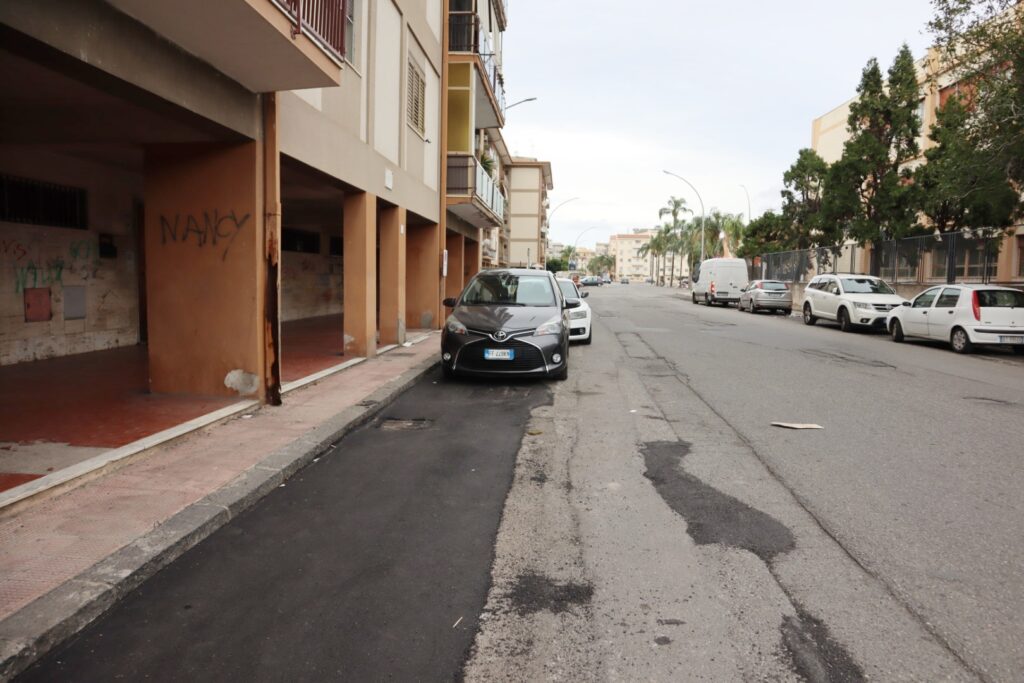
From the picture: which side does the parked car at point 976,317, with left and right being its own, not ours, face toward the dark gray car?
left

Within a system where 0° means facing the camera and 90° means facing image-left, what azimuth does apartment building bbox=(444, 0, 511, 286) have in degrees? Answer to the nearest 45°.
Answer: approximately 270°

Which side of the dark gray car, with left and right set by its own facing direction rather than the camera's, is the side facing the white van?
back

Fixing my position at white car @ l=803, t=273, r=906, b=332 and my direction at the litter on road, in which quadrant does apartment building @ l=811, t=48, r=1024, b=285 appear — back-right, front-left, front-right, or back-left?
back-left

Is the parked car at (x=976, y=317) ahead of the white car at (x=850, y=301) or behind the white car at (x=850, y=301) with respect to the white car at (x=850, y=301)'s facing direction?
ahead

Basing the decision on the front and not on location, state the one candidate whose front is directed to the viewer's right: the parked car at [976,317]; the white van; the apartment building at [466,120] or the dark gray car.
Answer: the apartment building

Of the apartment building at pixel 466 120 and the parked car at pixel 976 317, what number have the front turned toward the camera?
0

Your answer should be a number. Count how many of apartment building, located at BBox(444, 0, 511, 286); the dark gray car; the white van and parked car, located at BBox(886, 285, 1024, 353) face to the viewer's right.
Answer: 1

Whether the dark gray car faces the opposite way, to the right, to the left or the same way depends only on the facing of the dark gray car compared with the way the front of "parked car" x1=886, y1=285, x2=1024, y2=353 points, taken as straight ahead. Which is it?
the opposite way

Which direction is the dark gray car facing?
toward the camera

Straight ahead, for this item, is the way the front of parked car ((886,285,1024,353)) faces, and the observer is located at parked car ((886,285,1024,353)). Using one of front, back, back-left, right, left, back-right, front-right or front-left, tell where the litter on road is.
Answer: back-left

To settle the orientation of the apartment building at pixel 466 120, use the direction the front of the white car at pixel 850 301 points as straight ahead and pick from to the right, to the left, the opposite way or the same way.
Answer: to the left

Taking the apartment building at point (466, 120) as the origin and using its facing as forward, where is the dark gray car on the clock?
The dark gray car is roughly at 3 o'clock from the apartment building.

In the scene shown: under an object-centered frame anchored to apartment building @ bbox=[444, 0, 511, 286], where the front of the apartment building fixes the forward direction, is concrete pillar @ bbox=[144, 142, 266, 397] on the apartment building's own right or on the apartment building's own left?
on the apartment building's own right

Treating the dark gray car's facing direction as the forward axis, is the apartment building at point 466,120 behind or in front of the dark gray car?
behind
